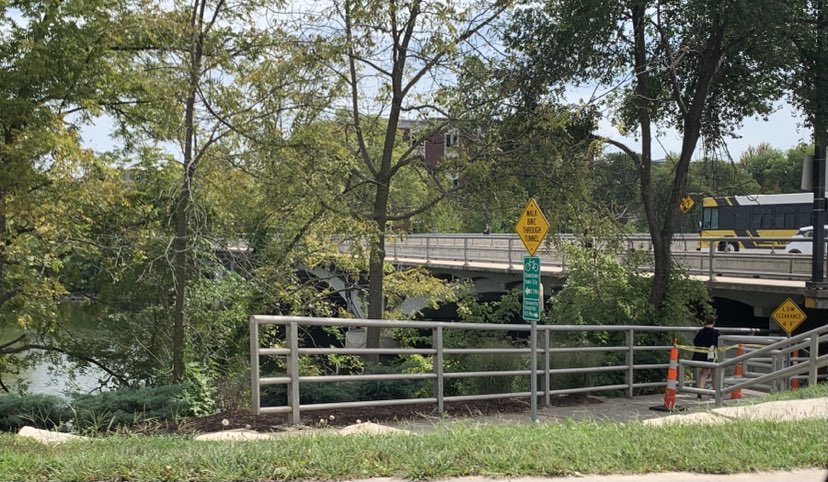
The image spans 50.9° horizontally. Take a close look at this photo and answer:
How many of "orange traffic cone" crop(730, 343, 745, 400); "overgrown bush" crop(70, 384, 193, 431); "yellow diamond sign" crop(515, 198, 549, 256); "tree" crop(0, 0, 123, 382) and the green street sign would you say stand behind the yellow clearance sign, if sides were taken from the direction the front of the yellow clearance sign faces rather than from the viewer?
0

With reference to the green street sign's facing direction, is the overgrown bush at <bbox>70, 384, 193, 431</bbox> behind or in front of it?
in front

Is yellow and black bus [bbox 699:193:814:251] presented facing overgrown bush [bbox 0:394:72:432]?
no

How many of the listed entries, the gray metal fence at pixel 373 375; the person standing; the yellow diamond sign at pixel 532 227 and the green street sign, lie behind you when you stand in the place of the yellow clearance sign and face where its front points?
0

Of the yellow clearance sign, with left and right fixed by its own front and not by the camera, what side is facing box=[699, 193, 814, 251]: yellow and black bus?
back

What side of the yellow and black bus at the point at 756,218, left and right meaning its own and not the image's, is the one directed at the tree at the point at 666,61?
left

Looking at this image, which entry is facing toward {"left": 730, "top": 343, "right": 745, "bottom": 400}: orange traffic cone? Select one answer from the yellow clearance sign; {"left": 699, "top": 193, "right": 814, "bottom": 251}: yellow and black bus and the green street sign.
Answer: the yellow clearance sign

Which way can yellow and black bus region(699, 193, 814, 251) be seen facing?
to the viewer's left

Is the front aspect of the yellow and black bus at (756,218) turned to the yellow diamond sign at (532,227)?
no

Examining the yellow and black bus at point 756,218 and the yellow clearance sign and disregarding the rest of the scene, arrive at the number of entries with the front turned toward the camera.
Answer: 1

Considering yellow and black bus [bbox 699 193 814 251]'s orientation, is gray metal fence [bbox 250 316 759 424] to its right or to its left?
on its left

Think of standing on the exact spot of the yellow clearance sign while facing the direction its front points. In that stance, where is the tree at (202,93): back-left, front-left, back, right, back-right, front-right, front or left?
front-right

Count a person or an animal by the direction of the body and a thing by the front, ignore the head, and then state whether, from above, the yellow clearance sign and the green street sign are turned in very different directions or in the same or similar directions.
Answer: same or similar directions

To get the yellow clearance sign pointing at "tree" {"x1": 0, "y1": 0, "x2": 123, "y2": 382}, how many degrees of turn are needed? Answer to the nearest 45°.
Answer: approximately 45° to its right

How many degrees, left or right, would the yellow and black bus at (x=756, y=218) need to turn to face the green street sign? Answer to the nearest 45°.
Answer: approximately 90° to its left

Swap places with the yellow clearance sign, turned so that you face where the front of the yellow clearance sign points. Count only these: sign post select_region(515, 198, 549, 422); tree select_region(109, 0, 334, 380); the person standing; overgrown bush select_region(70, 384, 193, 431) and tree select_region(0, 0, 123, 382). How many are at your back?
0

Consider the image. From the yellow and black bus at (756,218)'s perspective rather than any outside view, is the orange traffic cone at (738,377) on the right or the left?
on its left

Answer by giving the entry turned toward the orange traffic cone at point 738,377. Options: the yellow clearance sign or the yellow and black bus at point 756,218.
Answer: the yellow clearance sign

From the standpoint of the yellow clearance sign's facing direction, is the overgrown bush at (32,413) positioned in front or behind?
in front

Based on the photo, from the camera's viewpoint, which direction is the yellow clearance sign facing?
toward the camera

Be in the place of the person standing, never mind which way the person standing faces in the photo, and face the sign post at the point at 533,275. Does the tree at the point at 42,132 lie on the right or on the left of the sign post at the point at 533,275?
right
